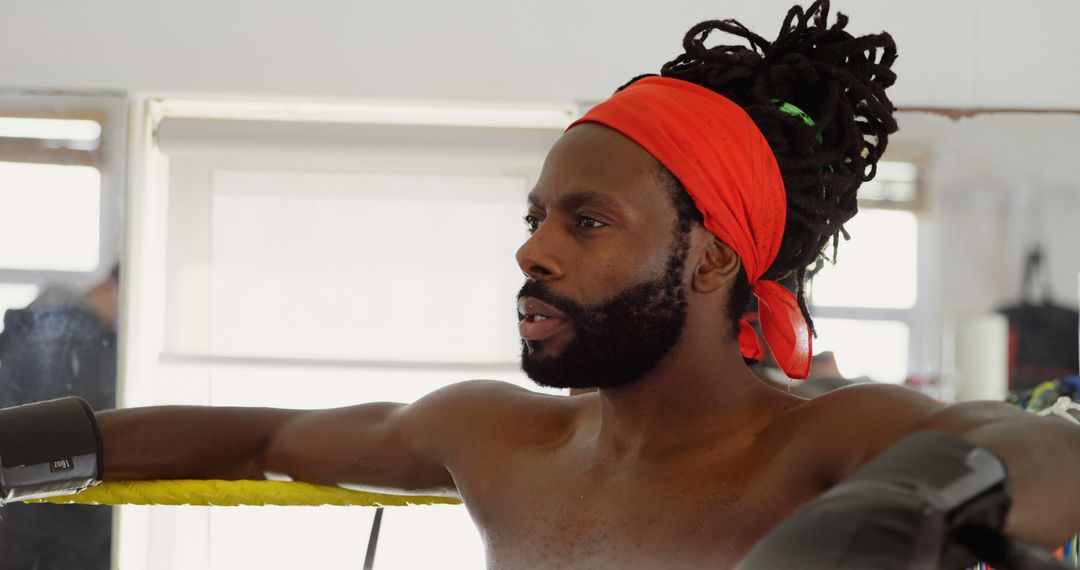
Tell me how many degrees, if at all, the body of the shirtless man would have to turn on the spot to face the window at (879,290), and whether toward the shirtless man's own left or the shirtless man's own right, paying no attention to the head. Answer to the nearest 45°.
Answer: approximately 135° to the shirtless man's own right

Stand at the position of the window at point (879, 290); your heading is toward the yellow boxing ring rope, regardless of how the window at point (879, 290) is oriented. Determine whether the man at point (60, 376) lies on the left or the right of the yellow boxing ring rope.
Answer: right

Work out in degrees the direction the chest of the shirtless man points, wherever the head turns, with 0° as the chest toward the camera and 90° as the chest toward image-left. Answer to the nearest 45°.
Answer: approximately 45°

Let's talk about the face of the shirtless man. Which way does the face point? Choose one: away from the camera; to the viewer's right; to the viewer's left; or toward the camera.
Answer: to the viewer's left

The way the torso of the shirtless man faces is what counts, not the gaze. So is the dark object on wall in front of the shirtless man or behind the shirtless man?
behind

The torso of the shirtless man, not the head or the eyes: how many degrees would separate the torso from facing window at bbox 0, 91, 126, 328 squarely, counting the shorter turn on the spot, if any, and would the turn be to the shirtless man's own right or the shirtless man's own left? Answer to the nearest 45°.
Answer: approximately 90° to the shirtless man's own right
